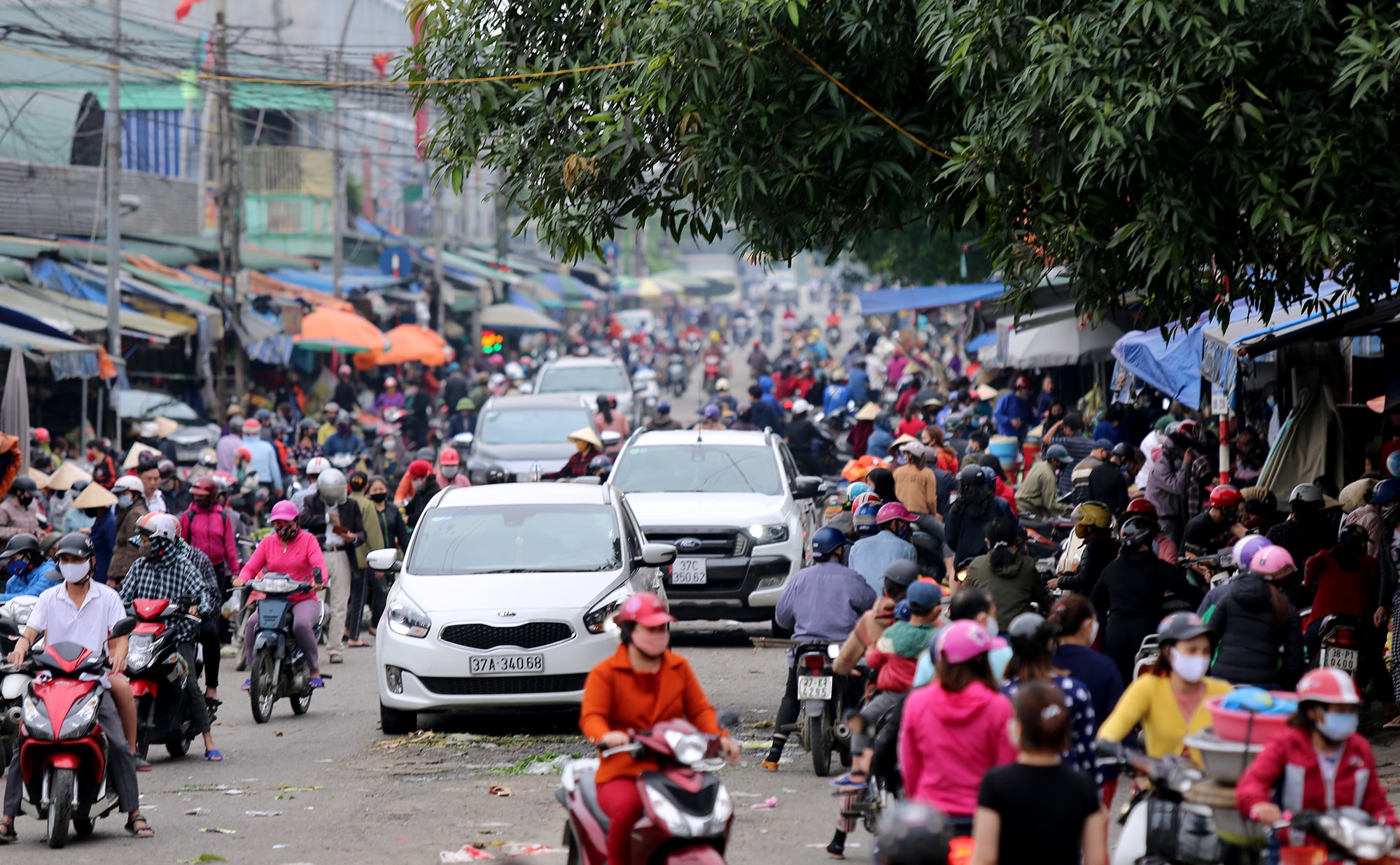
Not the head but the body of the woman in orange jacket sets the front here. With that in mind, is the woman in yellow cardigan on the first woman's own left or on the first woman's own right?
on the first woman's own left

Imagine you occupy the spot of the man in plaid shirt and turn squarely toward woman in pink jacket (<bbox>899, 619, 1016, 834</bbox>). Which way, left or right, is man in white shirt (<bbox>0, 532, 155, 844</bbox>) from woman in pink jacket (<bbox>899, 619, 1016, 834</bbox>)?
right

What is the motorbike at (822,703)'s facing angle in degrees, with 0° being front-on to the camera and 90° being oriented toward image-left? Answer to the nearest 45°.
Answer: approximately 180°

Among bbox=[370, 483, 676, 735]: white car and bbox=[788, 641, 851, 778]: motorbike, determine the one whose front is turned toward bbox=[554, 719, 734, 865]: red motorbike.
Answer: the white car

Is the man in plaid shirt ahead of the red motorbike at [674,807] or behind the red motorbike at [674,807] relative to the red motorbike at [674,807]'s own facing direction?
behind

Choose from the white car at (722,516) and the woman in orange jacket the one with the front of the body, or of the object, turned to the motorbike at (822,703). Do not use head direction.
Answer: the white car

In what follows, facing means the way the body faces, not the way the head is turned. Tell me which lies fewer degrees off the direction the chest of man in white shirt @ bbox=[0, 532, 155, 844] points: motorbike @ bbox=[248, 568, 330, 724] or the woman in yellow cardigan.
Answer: the woman in yellow cardigan

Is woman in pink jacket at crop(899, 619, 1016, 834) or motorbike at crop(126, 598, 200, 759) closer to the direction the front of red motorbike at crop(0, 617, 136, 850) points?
the woman in pink jacket
